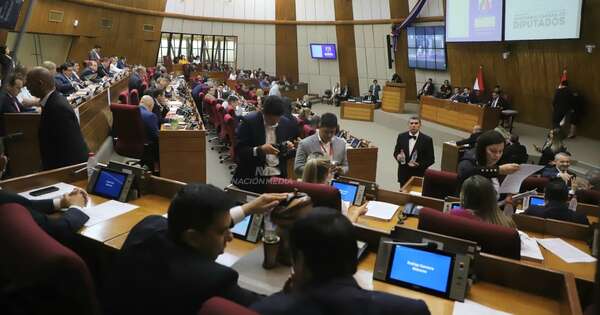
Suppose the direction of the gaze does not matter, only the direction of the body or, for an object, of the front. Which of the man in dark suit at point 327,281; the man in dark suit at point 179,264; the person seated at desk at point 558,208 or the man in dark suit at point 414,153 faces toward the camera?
the man in dark suit at point 414,153

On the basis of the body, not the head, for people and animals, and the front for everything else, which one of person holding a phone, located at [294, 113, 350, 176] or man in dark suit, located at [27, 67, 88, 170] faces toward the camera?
the person holding a phone

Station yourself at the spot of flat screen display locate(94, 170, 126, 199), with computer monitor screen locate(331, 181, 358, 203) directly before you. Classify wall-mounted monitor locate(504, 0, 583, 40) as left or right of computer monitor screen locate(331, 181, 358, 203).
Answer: left

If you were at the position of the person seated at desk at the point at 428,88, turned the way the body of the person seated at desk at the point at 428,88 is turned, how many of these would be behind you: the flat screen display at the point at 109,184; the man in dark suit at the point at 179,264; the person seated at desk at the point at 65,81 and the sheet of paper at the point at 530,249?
0

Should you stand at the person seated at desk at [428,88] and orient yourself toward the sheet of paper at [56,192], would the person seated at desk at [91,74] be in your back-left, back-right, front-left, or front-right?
front-right

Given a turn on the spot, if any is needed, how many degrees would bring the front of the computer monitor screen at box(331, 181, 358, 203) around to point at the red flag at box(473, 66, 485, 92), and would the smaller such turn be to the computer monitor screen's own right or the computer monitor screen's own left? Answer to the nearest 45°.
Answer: approximately 135° to the computer monitor screen's own right

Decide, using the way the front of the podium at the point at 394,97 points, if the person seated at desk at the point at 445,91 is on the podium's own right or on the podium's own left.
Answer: on the podium's own left

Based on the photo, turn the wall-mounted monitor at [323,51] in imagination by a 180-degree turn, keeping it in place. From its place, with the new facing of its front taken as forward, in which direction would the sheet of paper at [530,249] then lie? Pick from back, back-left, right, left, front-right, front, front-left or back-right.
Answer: back

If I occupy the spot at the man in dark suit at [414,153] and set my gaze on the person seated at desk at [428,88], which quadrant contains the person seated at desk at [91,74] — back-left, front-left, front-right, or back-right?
front-left

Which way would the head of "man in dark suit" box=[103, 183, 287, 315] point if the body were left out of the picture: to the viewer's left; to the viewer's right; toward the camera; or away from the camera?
to the viewer's right

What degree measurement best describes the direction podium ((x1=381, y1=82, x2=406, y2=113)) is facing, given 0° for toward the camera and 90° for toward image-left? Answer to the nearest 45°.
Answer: approximately 45°

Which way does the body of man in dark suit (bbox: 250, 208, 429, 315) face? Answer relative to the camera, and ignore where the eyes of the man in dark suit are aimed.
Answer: away from the camera

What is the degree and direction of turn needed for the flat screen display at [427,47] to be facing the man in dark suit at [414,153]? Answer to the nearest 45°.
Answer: approximately 45° to its left
